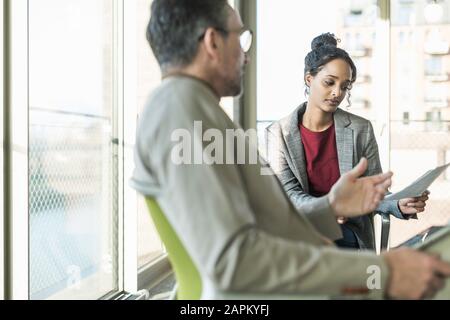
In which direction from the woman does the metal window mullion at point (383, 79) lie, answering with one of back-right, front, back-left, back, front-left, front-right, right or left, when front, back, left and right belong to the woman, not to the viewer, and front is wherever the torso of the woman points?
back-left

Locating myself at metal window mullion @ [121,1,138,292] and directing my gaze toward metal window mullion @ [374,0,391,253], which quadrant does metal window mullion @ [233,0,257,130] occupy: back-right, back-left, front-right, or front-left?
front-left

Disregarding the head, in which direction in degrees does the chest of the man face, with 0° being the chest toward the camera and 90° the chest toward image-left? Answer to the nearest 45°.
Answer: approximately 270°

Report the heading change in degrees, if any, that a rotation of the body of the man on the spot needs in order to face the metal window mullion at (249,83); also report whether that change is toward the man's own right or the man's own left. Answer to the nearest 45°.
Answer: approximately 90° to the man's own left

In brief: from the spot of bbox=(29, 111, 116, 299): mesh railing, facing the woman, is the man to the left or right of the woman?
right

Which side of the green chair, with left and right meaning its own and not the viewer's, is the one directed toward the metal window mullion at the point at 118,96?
left

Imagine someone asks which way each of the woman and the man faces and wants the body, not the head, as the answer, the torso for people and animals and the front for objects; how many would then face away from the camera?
0

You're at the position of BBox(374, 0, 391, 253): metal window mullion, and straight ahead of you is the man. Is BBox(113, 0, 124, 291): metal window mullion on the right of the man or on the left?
right

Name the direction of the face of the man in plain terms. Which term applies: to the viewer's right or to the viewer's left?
to the viewer's right

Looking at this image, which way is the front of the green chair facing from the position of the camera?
facing to the right of the viewer

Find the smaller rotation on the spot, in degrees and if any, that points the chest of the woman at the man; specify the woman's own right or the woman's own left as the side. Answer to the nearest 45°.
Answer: approximately 45° to the woman's own right
